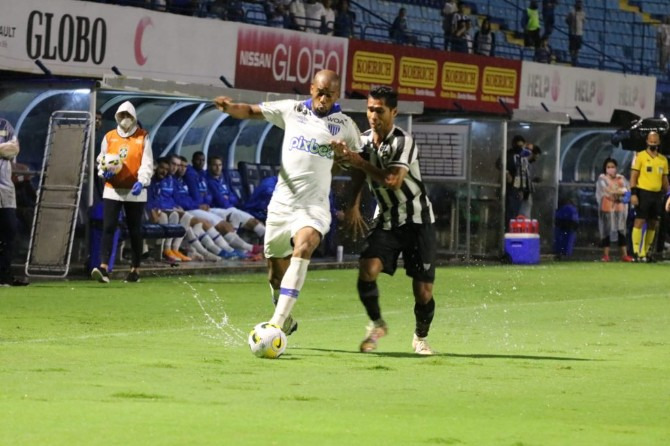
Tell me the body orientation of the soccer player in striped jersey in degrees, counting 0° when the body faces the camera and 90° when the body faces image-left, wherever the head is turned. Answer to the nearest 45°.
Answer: approximately 45°

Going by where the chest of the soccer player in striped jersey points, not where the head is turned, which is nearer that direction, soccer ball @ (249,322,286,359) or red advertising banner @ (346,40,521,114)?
the soccer ball

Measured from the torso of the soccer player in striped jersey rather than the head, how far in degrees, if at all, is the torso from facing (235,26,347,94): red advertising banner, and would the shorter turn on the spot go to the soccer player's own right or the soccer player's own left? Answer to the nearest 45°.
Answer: approximately 135° to the soccer player's own right

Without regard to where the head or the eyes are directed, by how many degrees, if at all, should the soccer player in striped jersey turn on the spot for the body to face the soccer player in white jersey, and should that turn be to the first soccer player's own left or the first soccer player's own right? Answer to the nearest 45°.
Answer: approximately 45° to the first soccer player's own right

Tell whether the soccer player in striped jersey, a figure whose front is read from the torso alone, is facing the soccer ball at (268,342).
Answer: yes

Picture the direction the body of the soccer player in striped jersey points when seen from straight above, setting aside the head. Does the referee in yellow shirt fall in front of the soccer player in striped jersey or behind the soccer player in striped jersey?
behind

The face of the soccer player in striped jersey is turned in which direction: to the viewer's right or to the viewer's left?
to the viewer's left

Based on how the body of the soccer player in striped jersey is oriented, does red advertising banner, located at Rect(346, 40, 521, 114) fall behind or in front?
behind

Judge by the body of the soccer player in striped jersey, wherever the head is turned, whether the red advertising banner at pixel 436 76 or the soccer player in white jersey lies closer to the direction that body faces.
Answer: the soccer player in white jersey
